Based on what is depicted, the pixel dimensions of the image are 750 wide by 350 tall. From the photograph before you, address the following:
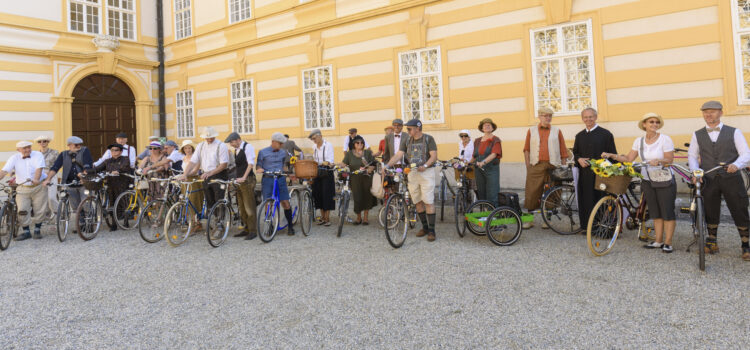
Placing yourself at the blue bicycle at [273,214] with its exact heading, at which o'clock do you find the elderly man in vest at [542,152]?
The elderly man in vest is roughly at 8 o'clock from the blue bicycle.

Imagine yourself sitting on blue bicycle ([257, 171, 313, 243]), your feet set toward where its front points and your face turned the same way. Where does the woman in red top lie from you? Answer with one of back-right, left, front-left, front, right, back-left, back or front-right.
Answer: back-left

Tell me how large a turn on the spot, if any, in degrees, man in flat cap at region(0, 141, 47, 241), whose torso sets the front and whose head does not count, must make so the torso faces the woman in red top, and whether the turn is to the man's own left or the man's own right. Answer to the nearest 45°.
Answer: approximately 45° to the man's own left

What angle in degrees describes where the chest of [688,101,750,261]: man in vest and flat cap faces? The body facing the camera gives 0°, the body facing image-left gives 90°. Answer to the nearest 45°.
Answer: approximately 0°

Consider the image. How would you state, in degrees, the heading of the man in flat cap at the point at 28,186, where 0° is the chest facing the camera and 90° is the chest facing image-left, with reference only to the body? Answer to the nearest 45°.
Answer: approximately 0°

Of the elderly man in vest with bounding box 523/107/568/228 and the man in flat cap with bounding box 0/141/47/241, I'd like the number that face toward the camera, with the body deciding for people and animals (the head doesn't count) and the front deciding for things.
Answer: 2

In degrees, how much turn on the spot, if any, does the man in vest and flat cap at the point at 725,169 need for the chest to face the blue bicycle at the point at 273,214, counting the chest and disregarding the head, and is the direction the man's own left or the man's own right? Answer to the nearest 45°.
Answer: approximately 90° to the man's own right

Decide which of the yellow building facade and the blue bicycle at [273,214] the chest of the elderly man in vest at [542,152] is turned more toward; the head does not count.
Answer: the blue bicycle
